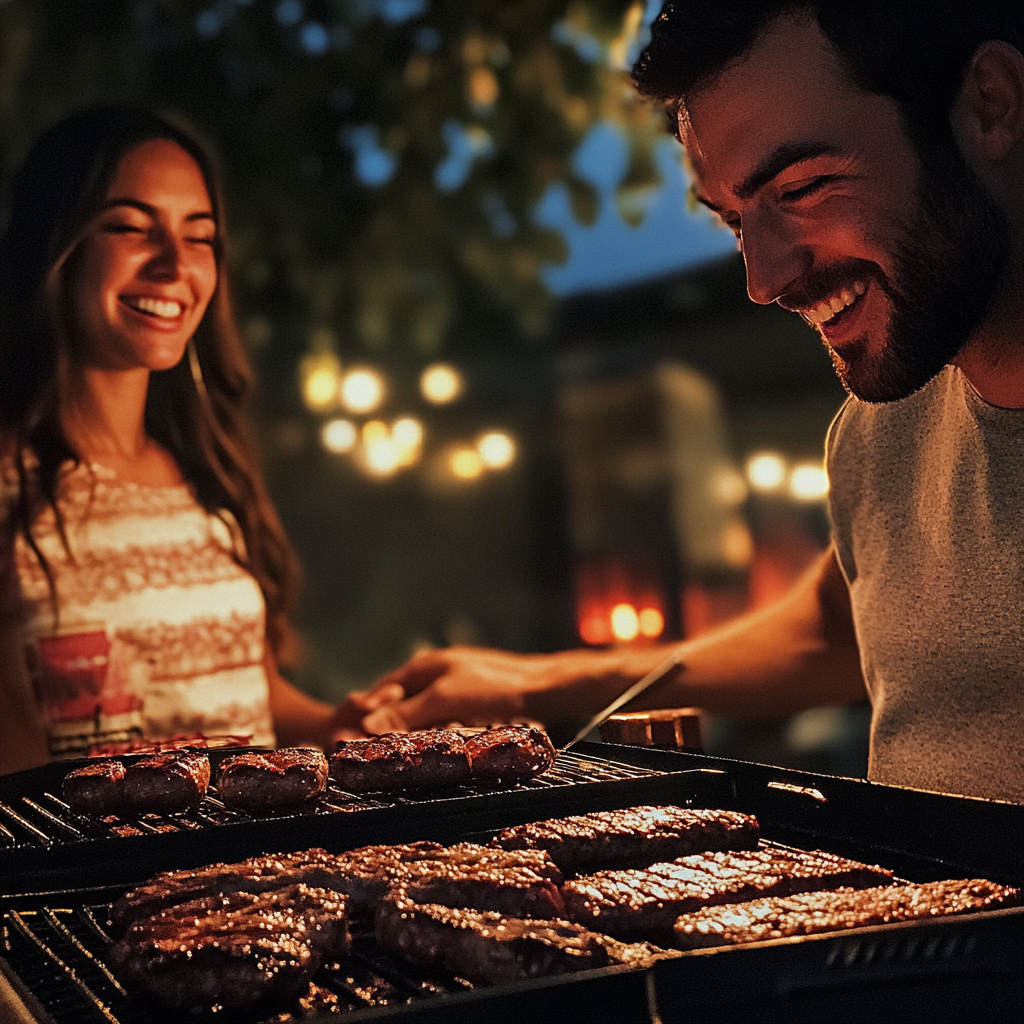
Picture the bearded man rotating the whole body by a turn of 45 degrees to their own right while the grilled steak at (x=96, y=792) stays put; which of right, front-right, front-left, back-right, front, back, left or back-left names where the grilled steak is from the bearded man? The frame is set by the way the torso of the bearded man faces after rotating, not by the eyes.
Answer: front

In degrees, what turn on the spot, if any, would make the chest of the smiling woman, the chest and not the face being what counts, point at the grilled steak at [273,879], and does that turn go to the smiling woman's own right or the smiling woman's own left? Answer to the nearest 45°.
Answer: approximately 45° to the smiling woman's own right

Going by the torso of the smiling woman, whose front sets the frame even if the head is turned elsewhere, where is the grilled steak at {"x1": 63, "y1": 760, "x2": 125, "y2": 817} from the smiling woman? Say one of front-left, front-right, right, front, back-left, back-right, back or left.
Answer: front-right

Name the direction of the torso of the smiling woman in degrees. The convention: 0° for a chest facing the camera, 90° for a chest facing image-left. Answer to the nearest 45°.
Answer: approximately 315°

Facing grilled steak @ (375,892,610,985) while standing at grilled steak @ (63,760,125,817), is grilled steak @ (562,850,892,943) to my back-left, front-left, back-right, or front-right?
front-left

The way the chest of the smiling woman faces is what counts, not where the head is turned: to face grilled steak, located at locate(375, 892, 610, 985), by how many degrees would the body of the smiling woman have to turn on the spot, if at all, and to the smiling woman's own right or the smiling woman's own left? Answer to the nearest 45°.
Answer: approximately 45° to the smiling woman's own right

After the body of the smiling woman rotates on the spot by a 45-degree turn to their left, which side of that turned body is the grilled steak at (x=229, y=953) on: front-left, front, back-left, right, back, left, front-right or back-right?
right

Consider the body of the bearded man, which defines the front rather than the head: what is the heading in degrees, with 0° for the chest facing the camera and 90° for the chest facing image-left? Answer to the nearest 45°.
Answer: approximately 45°

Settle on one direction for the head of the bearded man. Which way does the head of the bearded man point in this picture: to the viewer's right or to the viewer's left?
to the viewer's left

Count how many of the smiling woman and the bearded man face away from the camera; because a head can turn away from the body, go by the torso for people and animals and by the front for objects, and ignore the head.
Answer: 0

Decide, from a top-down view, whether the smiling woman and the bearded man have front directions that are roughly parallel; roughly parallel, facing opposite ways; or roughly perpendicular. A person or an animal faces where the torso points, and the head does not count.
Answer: roughly perpendicular
